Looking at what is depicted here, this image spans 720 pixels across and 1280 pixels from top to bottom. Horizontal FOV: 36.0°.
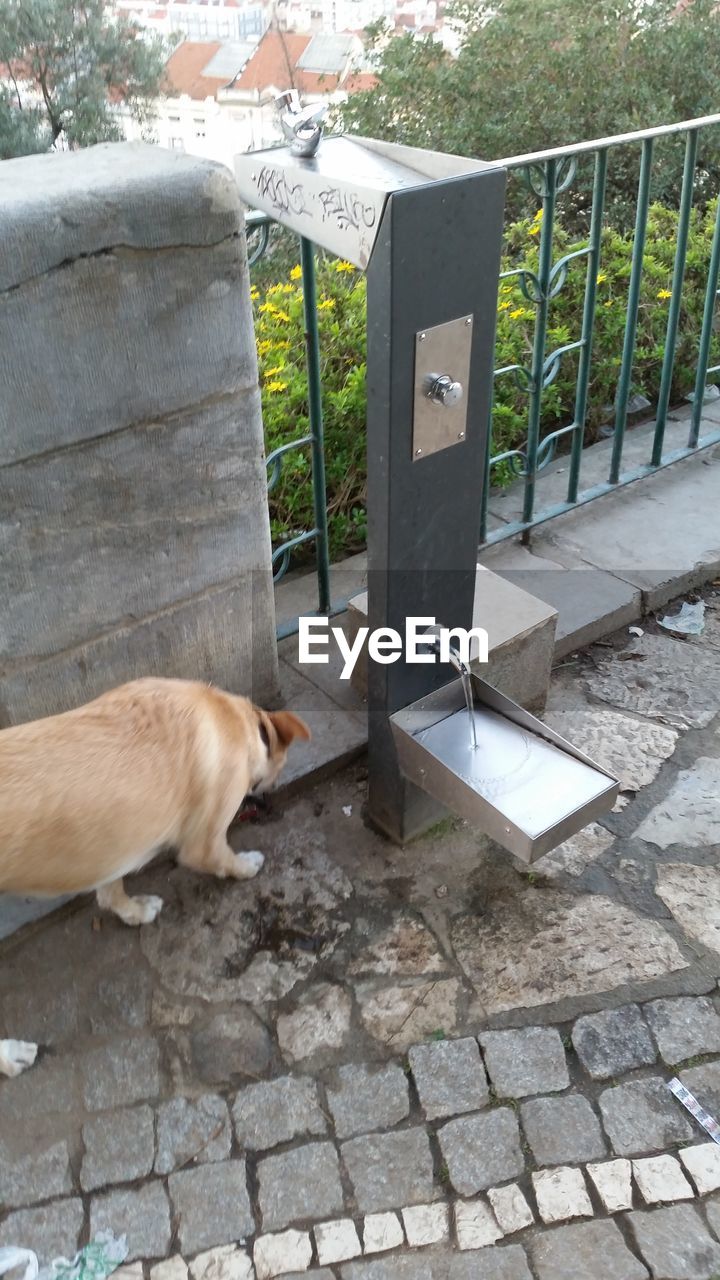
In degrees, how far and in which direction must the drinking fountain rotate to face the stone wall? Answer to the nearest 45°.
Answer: approximately 135° to its right

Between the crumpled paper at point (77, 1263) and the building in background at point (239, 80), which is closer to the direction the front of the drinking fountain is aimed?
the crumpled paper

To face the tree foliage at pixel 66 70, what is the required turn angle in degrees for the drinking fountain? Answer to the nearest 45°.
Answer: approximately 135° to its left

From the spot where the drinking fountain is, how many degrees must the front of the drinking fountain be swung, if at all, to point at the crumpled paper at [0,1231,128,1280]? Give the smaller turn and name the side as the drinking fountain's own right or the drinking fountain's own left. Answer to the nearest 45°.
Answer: approximately 90° to the drinking fountain's own right

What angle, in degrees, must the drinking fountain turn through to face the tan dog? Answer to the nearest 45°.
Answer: approximately 90° to its right

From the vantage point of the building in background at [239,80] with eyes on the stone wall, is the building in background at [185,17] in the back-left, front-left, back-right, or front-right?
back-right

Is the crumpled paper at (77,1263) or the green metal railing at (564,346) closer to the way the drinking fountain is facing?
the crumpled paper

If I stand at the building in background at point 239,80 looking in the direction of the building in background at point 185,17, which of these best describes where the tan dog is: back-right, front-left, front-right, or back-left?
back-left

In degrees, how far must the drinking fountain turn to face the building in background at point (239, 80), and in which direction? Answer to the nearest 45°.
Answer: approximately 135° to its left

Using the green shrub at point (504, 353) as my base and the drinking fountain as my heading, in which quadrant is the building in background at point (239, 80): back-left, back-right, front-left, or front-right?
back-right
